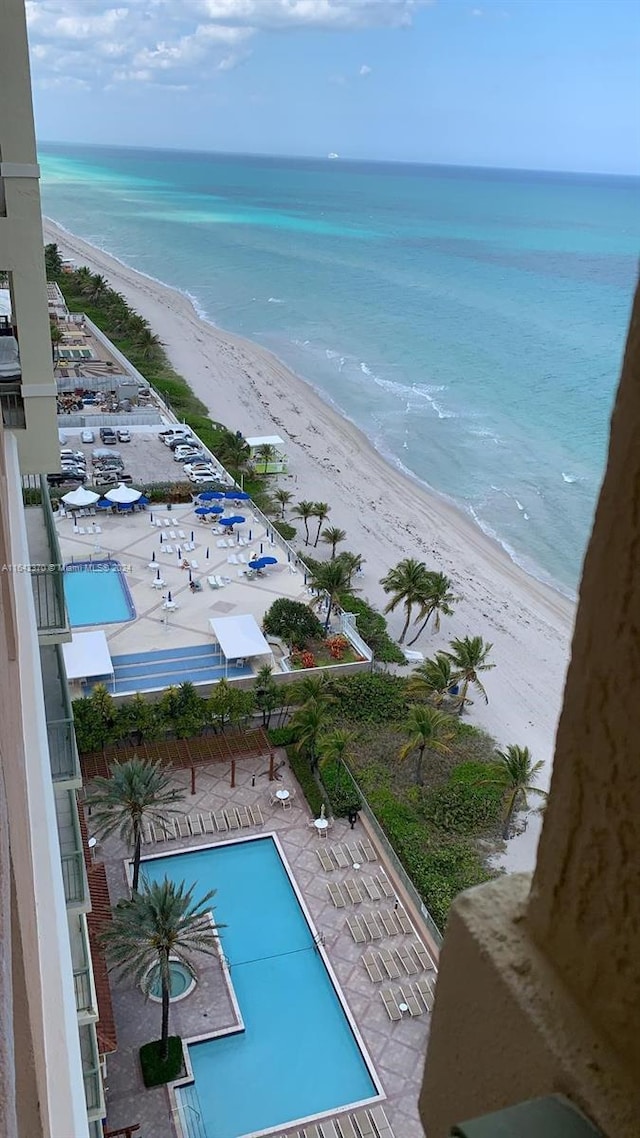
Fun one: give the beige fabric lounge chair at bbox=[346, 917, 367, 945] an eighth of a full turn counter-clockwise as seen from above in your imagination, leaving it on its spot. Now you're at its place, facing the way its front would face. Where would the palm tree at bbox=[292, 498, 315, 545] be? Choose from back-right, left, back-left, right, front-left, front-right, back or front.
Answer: left

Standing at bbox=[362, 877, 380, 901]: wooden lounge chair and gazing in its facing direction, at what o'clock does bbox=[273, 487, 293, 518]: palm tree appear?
The palm tree is roughly at 7 o'clock from the wooden lounge chair.

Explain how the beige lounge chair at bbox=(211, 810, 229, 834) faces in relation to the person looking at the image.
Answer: facing the viewer

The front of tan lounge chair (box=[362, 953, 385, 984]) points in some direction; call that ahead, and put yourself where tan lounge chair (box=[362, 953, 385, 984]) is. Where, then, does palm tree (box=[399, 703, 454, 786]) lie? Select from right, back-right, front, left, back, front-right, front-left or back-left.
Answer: back

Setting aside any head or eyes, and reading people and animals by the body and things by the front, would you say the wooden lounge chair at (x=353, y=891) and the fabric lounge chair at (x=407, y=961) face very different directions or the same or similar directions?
same or similar directions

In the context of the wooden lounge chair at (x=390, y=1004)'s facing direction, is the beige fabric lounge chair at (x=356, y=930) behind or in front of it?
behind

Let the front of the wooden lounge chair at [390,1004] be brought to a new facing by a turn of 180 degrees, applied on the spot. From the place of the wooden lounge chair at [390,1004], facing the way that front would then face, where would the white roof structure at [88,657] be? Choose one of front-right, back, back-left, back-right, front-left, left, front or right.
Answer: front-left

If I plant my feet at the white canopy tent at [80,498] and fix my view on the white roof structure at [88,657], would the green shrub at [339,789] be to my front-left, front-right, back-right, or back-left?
front-left

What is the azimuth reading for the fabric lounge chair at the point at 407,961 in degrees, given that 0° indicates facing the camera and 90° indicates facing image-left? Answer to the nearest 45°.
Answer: approximately 315°

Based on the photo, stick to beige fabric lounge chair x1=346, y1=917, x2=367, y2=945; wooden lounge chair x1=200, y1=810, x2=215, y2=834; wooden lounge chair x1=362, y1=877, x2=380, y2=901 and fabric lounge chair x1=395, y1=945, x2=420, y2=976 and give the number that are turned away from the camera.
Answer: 0

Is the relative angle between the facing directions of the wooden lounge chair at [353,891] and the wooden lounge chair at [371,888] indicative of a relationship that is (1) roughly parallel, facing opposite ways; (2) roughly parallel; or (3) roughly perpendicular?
roughly parallel

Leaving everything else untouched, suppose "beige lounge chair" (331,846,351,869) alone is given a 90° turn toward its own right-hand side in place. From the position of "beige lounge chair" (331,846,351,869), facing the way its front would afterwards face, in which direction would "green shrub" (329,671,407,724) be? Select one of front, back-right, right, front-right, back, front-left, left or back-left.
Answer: back-right

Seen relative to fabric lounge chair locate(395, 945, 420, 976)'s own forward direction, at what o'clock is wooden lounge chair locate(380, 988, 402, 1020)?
wooden lounge chair locate(380, 988, 402, 1020) is roughly at 2 o'clock from fabric lounge chair locate(395, 945, 420, 976).

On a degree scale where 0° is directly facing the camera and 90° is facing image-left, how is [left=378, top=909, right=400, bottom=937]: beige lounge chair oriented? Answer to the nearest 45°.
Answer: approximately 315°
